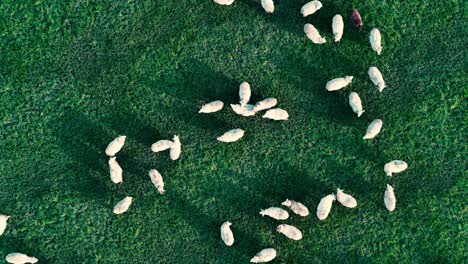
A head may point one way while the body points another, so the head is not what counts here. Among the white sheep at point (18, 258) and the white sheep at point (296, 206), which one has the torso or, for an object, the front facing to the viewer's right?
the white sheep at point (18, 258)

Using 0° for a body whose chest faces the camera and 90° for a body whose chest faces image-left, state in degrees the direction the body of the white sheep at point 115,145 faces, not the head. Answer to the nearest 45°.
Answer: approximately 225°

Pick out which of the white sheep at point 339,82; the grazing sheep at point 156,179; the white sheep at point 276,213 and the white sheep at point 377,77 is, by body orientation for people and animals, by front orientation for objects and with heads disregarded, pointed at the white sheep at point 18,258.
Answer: the white sheep at point 276,213

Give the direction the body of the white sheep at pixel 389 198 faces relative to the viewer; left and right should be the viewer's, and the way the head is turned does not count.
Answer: facing away from the viewer

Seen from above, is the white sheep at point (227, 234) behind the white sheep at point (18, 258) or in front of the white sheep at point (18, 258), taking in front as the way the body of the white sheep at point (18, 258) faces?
in front

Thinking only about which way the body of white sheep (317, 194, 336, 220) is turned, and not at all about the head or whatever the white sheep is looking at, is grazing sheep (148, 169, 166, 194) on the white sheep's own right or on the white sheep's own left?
on the white sheep's own left

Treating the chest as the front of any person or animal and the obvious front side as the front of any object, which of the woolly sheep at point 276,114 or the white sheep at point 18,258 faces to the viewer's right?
the white sheep

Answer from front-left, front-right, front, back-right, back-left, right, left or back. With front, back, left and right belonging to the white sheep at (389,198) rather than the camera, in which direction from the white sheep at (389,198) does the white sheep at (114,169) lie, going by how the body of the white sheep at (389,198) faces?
left

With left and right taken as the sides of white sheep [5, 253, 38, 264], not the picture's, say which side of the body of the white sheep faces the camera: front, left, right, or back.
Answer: right

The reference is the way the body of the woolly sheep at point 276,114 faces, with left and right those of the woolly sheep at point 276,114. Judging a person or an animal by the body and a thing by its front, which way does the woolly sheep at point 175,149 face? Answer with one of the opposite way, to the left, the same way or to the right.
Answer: to the right

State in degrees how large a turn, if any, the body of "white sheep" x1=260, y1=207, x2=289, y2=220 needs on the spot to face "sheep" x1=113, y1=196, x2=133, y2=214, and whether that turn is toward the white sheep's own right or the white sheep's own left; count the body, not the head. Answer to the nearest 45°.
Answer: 0° — it already faces it
